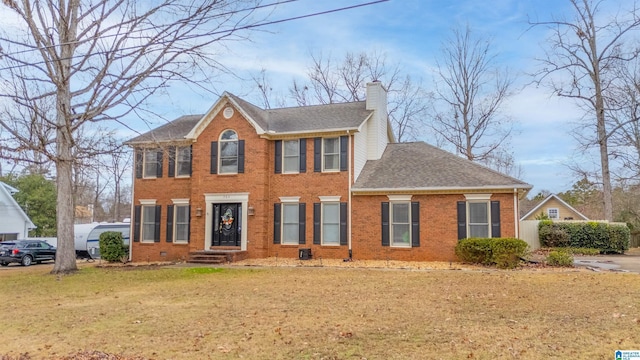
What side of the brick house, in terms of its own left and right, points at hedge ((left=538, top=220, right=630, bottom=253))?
left

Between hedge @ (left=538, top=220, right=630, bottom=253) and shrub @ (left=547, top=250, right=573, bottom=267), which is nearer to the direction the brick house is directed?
the shrub

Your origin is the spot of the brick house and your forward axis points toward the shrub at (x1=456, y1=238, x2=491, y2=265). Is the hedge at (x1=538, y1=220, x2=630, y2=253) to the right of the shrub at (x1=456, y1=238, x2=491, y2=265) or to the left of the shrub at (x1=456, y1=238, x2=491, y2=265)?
left

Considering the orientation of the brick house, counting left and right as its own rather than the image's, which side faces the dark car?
right

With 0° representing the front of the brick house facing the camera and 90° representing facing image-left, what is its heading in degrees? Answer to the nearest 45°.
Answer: approximately 0°

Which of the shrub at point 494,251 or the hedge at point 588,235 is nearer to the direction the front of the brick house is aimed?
the shrub

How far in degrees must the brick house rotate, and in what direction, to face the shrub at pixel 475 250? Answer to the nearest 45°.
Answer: approximately 45° to its left

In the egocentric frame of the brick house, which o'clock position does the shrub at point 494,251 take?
The shrub is roughly at 10 o'clock from the brick house.
